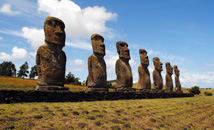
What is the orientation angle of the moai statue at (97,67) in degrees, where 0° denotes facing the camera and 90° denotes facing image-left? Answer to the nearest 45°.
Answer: approximately 315°

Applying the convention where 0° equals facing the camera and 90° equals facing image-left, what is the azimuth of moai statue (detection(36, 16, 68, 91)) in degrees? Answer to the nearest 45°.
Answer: approximately 315°

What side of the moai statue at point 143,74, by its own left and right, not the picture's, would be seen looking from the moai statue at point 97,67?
right

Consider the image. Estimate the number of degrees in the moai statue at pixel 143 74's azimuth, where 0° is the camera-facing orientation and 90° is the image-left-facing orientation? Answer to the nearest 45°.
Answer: approximately 315°

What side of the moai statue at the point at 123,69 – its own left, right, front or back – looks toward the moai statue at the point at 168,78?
left

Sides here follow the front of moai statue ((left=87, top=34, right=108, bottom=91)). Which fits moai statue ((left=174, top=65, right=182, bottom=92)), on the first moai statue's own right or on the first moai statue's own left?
on the first moai statue's own left

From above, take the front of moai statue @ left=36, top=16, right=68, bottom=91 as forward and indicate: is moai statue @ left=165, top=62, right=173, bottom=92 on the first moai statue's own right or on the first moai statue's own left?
on the first moai statue's own left

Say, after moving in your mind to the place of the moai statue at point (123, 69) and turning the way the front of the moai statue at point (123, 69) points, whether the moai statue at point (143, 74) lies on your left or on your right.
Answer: on your left
